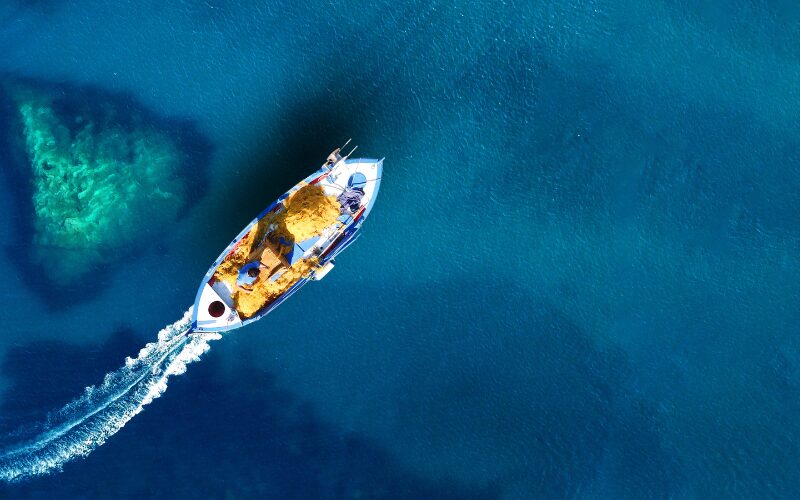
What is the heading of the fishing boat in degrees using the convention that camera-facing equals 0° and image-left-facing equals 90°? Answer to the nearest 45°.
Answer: approximately 225°
